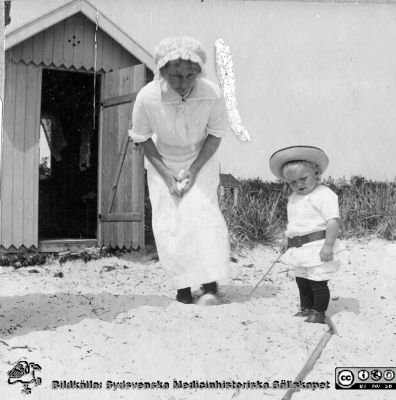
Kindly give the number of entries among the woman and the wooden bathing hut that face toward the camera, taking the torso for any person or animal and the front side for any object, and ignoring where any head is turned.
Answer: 2

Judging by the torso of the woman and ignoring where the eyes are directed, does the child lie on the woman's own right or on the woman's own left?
on the woman's own left

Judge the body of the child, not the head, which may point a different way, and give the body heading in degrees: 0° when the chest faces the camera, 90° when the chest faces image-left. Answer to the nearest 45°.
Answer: approximately 45°

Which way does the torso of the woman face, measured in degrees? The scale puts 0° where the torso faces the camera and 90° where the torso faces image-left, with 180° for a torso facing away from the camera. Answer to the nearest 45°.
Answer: approximately 0°

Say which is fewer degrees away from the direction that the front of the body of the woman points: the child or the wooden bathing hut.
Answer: the child

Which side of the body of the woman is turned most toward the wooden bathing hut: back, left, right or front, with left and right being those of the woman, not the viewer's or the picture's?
back
